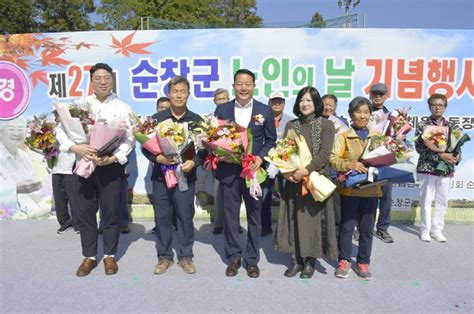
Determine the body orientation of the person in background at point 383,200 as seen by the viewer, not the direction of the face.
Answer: toward the camera

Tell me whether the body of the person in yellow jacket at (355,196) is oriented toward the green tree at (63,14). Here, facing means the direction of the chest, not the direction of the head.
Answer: no

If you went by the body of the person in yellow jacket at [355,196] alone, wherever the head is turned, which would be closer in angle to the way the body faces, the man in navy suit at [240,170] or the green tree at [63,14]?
the man in navy suit

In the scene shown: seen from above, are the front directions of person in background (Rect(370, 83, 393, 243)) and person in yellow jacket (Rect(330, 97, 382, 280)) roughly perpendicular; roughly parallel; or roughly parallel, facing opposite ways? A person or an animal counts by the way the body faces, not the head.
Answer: roughly parallel

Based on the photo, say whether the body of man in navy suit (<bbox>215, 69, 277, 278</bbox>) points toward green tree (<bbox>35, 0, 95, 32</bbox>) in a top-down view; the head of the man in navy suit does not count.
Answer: no

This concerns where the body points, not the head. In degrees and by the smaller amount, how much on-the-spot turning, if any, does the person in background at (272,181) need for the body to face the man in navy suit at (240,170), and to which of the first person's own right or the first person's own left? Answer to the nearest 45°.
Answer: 0° — they already face them

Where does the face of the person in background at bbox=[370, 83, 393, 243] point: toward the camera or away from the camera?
toward the camera

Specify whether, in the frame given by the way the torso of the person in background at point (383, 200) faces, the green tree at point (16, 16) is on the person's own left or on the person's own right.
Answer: on the person's own right

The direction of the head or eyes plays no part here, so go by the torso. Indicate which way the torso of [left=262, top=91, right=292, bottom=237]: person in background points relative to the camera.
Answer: toward the camera

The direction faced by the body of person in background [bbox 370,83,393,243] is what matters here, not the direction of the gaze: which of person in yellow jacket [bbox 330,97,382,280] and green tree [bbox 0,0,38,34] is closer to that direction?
the person in yellow jacket

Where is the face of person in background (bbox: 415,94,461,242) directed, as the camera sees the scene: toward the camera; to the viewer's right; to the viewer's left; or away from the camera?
toward the camera

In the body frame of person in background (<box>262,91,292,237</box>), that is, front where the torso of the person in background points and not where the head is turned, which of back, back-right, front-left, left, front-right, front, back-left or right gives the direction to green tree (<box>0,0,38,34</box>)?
back-right

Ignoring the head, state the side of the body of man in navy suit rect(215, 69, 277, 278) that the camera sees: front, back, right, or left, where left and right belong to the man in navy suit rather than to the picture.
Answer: front

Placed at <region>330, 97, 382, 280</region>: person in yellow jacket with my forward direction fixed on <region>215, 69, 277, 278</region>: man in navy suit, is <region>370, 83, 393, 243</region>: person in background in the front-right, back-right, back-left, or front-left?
back-right

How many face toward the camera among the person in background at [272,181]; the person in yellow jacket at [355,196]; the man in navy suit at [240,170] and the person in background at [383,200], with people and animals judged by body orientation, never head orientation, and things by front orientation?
4

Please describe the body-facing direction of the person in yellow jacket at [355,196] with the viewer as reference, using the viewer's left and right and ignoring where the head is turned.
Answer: facing the viewer

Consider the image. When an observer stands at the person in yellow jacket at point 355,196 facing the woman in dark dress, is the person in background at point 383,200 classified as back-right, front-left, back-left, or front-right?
back-right

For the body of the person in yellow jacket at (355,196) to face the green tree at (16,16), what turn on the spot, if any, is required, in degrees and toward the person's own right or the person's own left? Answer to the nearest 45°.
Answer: approximately 135° to the person's own right

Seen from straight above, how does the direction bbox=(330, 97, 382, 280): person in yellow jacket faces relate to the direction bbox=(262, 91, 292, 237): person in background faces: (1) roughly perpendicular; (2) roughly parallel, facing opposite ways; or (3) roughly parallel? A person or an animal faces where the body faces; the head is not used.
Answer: roughly parallel

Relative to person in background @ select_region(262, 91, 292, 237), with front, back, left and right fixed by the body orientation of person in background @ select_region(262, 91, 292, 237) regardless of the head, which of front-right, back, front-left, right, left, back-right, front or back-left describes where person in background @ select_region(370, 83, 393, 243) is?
left

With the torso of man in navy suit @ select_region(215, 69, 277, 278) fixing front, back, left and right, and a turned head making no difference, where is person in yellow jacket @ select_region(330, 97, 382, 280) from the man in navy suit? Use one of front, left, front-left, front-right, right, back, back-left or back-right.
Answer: left
